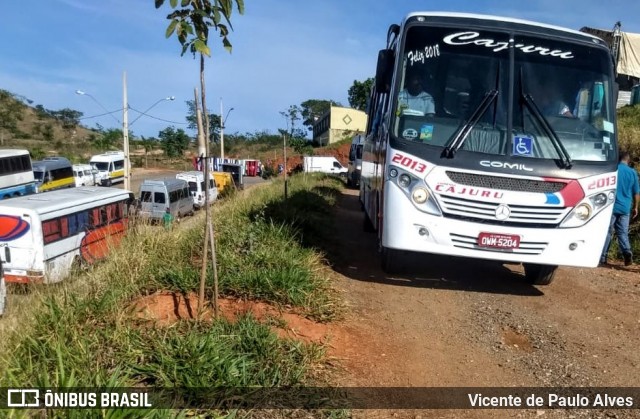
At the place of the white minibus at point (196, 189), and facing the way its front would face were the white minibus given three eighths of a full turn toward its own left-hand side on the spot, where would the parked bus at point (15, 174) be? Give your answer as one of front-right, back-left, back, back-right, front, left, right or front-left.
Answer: front

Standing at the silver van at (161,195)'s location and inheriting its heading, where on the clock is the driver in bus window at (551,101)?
The driver in bus window is roughly at 4 o'clock from the silver van.

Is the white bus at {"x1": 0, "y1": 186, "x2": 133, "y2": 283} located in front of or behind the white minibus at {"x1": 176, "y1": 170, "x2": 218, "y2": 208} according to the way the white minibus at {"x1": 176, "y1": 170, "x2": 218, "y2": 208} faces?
behind

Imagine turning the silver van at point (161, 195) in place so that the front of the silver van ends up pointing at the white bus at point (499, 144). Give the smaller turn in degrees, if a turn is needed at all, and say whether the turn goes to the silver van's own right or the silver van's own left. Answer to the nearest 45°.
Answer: approximately 135° to the silver van's own right

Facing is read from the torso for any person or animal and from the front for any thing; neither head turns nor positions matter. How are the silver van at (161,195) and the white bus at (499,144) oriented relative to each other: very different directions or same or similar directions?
very different directions

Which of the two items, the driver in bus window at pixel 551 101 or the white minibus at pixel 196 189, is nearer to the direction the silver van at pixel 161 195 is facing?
the white minibus

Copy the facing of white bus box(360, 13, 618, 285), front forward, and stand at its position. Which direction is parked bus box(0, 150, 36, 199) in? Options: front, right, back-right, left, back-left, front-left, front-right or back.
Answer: back-right
